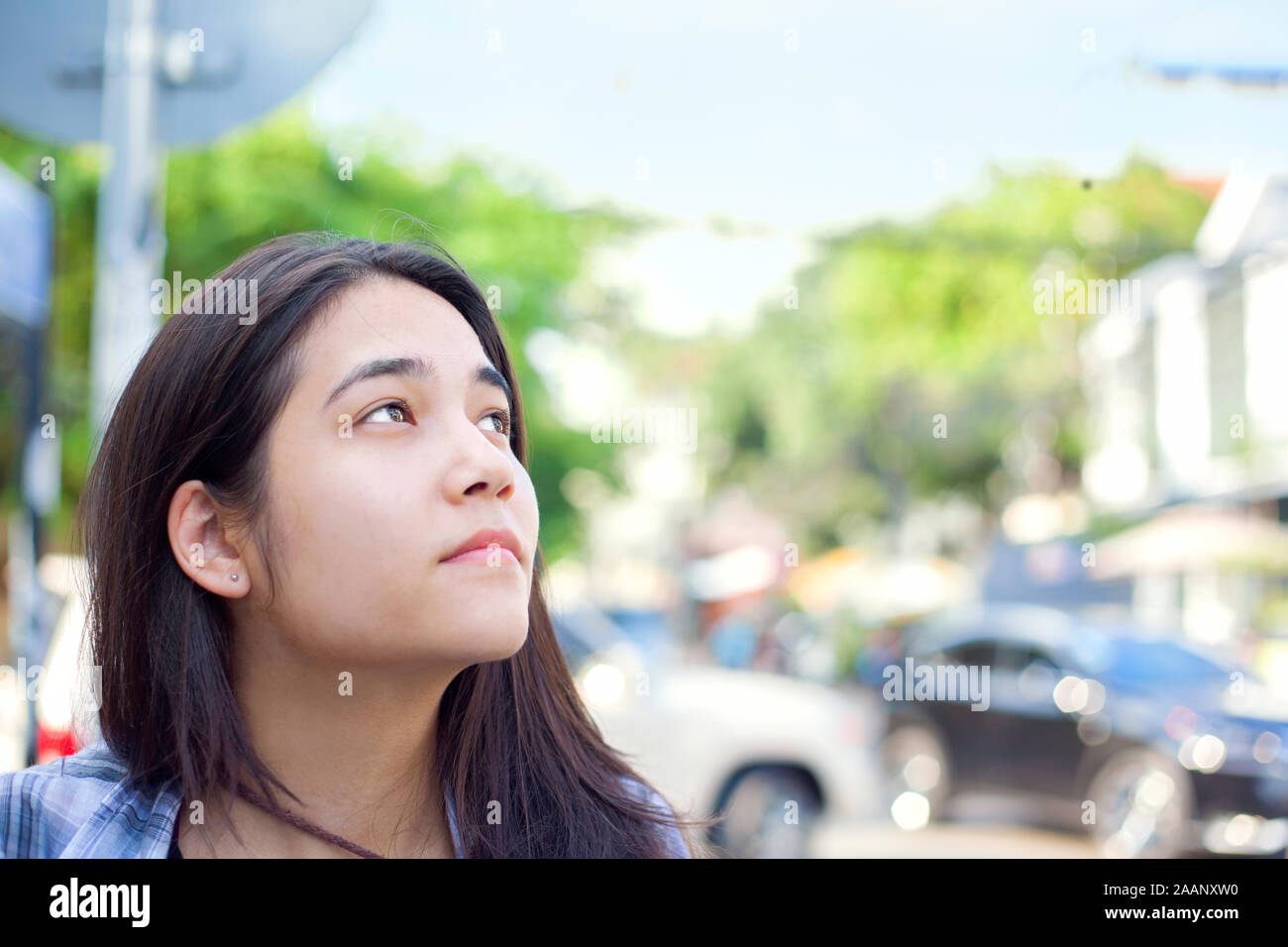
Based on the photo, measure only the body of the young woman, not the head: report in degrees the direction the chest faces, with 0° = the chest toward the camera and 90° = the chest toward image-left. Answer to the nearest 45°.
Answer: approximately 315°

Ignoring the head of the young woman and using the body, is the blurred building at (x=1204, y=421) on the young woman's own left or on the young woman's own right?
on the young woman's own left
